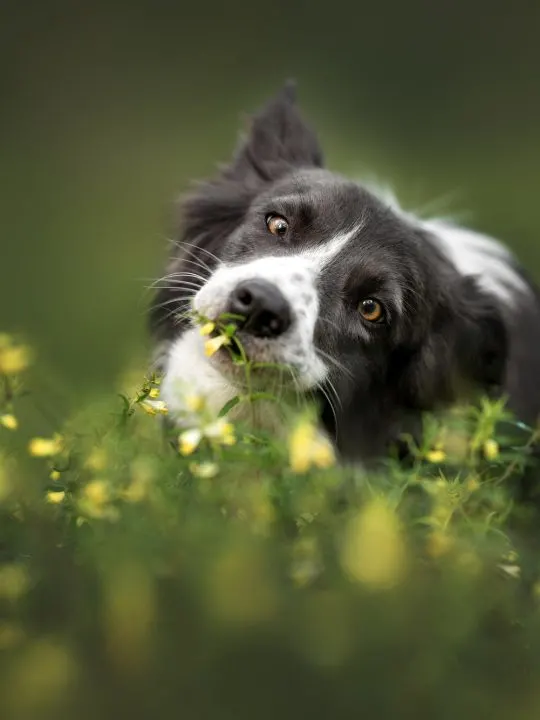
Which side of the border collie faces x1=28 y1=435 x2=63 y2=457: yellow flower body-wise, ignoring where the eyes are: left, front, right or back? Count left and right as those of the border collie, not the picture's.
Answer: front

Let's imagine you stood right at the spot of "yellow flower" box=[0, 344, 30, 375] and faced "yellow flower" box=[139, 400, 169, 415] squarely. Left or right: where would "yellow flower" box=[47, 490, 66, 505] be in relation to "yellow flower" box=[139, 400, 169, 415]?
right

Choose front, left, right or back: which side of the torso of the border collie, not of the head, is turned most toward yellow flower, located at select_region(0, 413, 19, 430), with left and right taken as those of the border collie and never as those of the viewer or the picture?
front

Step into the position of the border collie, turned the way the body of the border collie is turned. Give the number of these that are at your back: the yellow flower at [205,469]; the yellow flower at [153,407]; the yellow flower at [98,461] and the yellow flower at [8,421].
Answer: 0

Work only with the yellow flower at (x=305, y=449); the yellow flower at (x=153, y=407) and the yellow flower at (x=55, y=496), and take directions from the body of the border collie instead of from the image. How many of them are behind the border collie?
0

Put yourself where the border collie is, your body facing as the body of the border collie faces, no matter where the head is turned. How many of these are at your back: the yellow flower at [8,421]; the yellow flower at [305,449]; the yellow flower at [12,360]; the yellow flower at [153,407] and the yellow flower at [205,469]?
0

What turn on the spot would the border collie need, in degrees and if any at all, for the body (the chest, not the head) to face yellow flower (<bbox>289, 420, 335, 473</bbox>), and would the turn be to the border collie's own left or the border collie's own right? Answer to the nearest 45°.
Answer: approximately 45° to the border collie's own left

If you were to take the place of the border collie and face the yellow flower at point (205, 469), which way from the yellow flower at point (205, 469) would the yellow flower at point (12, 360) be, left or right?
right

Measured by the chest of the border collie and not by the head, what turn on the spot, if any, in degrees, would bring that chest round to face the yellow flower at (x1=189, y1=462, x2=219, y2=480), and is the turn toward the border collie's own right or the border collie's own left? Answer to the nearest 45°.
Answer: approximately 45° to the border collie's own left

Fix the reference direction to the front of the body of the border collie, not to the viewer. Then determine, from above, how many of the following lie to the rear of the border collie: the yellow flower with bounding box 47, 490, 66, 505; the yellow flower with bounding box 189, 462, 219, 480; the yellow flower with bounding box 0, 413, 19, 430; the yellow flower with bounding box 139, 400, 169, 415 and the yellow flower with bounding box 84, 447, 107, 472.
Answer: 0

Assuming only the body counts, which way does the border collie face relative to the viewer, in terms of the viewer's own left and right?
facing the viewer and to the left of the viewer

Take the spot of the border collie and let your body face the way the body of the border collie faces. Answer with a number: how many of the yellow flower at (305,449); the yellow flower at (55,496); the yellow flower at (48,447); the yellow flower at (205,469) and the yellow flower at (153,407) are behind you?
0

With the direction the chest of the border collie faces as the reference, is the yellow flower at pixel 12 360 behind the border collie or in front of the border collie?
in front
